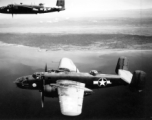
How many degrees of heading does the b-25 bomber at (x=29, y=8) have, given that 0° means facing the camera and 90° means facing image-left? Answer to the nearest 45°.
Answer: approximately 90°

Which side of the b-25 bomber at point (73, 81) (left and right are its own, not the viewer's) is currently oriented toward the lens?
left

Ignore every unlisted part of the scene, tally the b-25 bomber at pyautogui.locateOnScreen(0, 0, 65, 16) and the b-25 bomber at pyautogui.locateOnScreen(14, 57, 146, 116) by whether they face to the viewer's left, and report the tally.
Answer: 2
